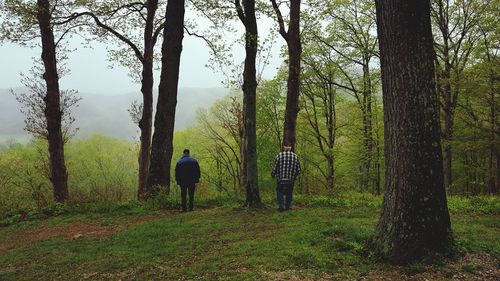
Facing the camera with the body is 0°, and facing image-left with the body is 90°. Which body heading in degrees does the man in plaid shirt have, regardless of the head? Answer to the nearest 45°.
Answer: approximately 180°

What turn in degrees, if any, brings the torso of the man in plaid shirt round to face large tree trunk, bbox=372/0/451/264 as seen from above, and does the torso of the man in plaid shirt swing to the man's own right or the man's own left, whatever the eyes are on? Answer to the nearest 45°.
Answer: approximately 180°

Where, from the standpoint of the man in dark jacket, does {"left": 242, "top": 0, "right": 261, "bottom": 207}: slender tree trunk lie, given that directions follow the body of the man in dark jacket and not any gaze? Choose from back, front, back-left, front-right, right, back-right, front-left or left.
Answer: back-right

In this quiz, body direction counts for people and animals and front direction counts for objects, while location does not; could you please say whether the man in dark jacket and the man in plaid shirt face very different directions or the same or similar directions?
same or similar directions

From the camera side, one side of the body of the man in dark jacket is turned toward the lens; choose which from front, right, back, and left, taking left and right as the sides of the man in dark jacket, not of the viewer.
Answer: back

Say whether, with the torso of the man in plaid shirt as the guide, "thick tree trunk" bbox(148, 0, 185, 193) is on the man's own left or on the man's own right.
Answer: on the man's own left

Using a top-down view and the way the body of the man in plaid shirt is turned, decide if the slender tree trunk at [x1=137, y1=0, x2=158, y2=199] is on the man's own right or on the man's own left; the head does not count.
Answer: on the man's own left

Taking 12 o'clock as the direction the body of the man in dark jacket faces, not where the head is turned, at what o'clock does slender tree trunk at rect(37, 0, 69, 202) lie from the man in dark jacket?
The slender tree trunk is roughly at 10 o'clock from the man in dark jacket.

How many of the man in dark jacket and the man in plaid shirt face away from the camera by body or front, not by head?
2

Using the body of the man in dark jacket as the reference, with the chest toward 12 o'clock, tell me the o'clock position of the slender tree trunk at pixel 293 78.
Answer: The slender tree trunk is roughly at 2 o'clock from the man in dark jacket.

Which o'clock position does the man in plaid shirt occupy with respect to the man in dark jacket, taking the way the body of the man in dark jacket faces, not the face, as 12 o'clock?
The man in plaid shirt is roughly at 4 o'clock from the man in dark jacket.
